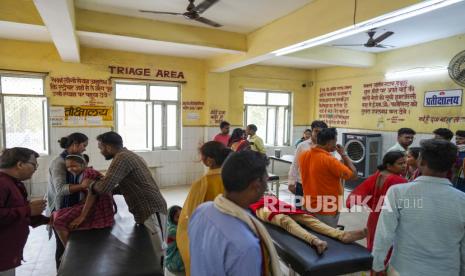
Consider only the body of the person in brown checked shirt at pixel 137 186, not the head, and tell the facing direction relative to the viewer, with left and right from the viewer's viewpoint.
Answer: facing to the left of the viewer

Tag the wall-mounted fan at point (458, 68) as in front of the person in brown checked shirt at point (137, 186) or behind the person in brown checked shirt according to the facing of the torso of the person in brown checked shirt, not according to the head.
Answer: behind

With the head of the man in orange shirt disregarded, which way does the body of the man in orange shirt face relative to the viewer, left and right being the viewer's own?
facing away from the viewer and to the right of the viewer

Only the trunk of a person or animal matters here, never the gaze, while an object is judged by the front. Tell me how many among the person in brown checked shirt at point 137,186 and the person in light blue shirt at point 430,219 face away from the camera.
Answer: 1

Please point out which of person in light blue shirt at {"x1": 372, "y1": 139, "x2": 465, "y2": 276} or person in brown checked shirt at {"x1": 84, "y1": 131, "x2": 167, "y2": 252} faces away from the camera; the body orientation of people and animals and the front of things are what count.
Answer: the person in light blue shirt

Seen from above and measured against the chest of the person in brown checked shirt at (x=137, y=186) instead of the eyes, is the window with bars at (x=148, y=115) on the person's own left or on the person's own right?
on the person's own right

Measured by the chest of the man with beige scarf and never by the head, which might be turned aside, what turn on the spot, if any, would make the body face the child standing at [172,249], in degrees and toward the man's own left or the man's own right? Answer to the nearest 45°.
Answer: approximately 45° to the man's own left

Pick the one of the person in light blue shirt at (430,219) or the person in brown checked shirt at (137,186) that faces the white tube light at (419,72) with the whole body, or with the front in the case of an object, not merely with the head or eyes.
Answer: the person in light blue shirt

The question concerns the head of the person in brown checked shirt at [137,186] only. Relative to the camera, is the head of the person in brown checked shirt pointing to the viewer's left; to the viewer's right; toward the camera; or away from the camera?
to the viewer's left

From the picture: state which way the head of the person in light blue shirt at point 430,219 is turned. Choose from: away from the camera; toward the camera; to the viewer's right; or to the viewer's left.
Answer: away from the camera

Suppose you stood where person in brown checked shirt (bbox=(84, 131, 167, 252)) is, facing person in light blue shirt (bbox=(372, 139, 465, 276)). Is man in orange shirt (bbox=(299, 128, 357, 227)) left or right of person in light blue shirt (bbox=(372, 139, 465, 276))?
left

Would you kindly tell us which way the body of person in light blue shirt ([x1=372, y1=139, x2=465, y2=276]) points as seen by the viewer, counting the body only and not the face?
away from the camera

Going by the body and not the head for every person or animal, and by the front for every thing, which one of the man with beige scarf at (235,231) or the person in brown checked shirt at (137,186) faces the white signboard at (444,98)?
the man with beige scarf
